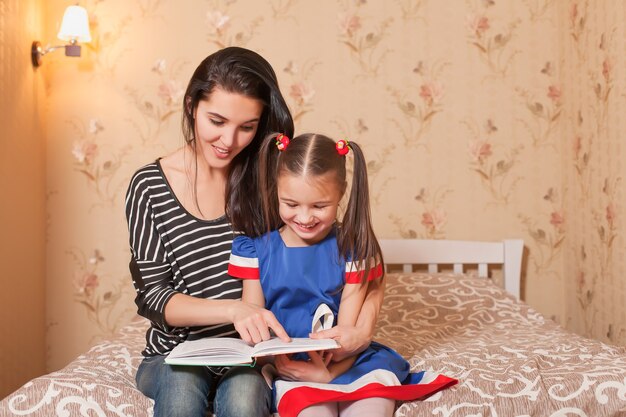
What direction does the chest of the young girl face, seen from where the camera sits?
toward the camera

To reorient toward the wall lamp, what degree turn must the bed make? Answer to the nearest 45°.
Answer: approximately 135° to its right

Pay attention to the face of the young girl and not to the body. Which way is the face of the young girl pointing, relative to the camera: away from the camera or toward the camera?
toward the camera

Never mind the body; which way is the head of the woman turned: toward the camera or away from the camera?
toward the camera

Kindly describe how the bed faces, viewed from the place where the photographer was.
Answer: facing the viewer
